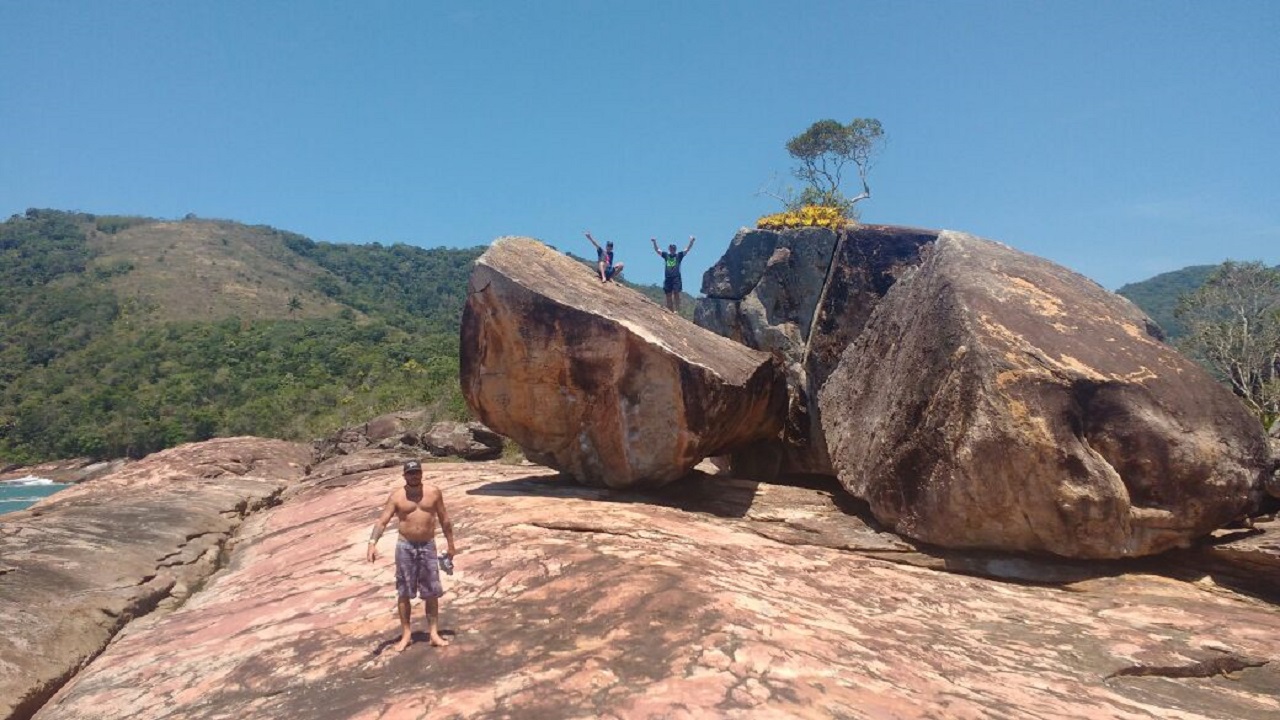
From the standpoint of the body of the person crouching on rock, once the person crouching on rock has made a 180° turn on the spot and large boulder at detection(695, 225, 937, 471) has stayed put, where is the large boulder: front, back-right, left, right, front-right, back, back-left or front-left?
right

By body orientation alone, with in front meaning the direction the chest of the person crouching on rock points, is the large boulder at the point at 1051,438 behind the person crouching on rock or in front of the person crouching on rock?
in front

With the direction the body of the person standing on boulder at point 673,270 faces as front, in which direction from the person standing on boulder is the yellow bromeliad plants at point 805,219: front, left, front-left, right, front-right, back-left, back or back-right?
left

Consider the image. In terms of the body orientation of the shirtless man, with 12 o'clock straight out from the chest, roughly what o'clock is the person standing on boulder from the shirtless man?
The person standing on boulder is roughly at 7 o'clock from the shirtless man.

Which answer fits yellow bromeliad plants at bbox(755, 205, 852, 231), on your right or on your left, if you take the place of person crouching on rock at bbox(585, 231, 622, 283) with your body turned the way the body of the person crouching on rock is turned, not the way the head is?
on your left

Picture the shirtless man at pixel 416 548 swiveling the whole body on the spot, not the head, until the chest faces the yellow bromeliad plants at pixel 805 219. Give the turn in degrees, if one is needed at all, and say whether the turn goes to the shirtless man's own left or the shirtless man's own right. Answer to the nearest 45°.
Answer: approximately 135° to the shirtless man's own left

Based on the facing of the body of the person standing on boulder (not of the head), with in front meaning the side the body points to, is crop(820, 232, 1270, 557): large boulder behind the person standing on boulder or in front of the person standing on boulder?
in front

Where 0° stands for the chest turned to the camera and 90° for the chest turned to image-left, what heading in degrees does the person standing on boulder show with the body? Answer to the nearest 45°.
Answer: approximately 0°

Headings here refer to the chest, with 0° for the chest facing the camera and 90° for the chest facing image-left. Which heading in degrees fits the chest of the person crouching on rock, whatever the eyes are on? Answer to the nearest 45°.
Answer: approximately 0°

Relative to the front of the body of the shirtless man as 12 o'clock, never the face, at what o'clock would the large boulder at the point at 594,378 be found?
The large boulder is roughly at 7 o'clock from the shirtless man.
